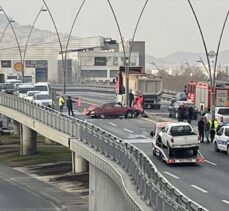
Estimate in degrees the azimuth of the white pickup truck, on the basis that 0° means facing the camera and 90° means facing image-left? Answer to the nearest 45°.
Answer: approximately 135°

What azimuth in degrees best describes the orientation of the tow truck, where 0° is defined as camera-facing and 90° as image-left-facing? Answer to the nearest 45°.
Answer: approximately 135°

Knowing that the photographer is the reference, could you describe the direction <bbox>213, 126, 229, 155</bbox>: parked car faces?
facing away from the viewer and to the left of the viewer

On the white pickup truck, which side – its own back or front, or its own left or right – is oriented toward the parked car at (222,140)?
right
